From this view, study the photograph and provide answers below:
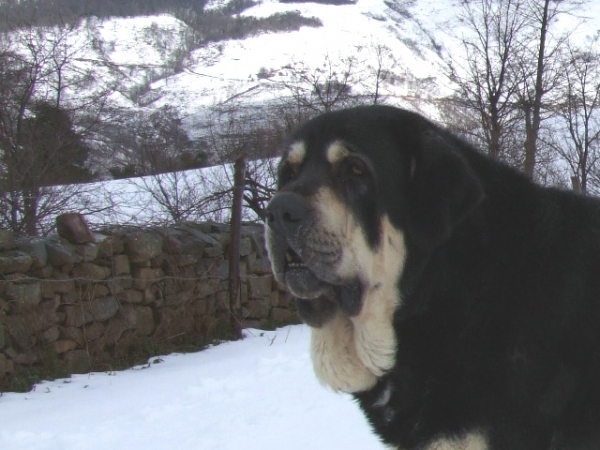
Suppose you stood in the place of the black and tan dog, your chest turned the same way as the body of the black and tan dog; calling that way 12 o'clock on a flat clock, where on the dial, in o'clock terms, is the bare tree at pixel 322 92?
The bare tree is roughly at 4 o'clock from the black and tan dog.

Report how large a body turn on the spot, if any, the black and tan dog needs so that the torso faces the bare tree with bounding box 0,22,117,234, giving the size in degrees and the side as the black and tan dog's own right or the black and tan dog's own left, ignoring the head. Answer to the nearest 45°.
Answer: approximately 90° to the black and tan dog's own right

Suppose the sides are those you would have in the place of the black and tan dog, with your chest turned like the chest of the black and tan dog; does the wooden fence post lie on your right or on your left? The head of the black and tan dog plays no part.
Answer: on your right

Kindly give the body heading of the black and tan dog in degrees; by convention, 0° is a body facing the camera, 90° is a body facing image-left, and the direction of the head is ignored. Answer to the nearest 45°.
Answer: approximately 45°

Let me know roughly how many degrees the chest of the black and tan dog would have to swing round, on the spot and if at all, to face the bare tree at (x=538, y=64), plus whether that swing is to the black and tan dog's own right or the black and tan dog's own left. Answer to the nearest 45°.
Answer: approximately 135° to the black and tan dog's own right

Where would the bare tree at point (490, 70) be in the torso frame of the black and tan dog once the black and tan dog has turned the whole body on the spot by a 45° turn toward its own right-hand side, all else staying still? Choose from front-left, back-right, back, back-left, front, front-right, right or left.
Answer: right
